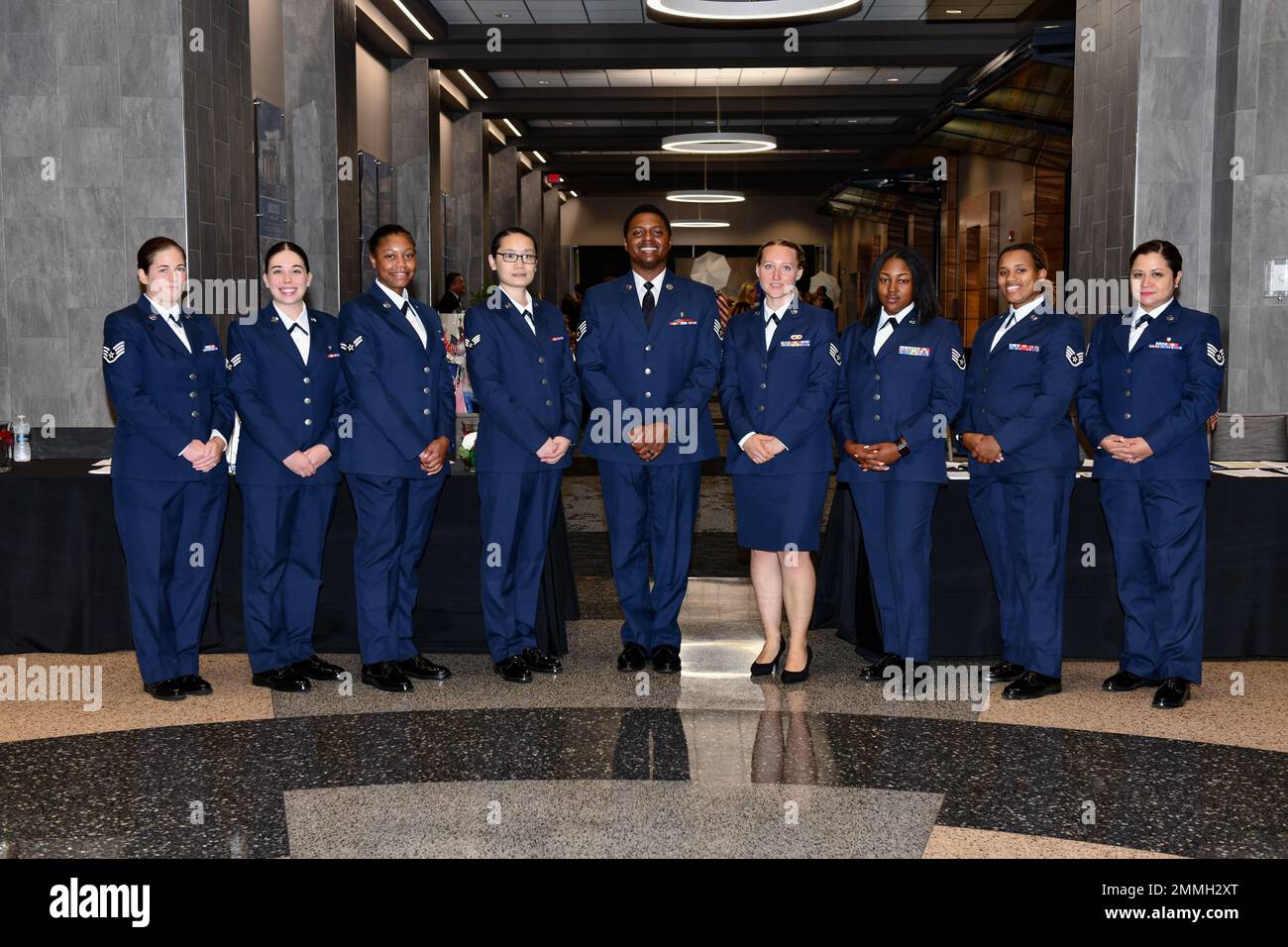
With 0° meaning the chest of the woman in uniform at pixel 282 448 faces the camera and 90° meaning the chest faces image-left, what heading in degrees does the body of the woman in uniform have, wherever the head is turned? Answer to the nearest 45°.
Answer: approximately 315°

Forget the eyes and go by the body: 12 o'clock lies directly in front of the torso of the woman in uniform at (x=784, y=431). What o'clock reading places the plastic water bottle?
The plastic water bottle is roughly at 2 o'clock from the woman in uniform.

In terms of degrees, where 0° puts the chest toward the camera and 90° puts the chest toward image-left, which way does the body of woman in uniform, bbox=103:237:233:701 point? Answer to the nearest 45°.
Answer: approximately 315°

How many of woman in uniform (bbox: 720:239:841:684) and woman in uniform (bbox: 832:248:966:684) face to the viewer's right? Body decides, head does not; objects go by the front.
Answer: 0

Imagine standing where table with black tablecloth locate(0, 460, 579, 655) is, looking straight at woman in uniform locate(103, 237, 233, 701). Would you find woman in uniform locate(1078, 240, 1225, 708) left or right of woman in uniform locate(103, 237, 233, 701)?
left

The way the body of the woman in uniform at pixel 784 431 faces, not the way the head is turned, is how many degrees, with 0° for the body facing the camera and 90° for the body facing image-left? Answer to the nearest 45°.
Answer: approximately 45°

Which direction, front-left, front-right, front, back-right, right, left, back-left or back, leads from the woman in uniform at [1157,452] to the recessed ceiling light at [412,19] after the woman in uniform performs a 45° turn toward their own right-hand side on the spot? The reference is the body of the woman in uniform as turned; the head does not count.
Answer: front-right

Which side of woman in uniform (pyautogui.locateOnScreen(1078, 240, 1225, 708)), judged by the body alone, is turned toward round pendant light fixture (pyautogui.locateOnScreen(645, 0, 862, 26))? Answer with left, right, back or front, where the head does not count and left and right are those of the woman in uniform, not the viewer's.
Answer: right
